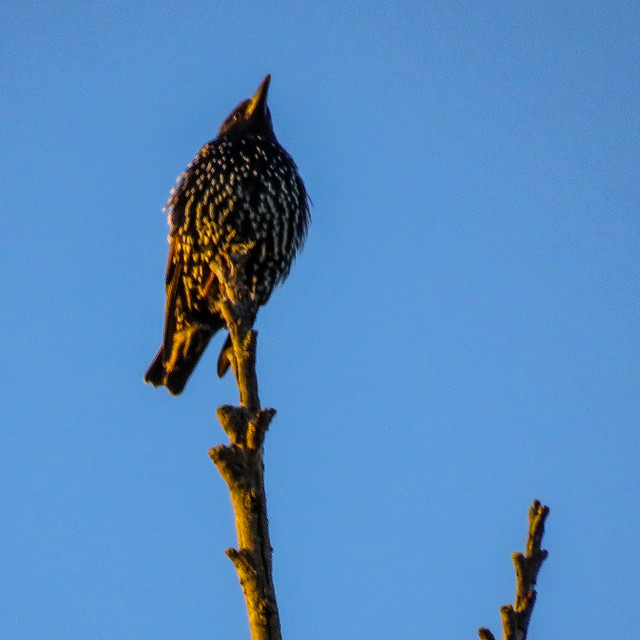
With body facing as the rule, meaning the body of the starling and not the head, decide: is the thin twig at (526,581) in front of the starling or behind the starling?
in front

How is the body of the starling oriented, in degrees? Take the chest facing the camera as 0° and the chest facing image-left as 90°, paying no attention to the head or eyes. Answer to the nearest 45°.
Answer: approximately 315°
